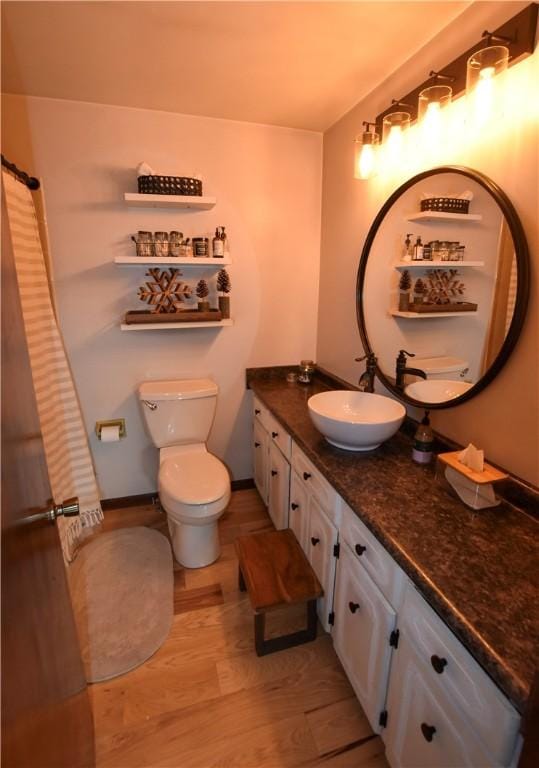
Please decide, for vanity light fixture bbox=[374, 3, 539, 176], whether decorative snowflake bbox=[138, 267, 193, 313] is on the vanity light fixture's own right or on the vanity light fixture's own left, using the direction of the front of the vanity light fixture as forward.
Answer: on the vanity light fixture's own right

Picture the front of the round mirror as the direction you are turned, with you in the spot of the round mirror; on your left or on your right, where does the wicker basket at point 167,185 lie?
on your right

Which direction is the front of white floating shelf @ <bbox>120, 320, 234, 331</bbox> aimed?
toward the camera

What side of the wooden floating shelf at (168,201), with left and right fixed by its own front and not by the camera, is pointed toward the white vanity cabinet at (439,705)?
front

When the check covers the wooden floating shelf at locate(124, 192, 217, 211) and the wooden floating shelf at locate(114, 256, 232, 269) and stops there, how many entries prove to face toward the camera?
2

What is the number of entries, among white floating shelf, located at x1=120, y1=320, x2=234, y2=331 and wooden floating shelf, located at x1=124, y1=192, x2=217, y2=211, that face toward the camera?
2

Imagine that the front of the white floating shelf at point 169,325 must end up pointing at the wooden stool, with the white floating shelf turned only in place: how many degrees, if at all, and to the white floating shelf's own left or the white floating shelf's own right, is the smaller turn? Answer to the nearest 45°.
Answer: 0° — it already faces it

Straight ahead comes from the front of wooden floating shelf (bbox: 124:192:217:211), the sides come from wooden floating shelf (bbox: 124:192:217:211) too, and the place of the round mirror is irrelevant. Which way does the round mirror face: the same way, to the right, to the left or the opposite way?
to the right

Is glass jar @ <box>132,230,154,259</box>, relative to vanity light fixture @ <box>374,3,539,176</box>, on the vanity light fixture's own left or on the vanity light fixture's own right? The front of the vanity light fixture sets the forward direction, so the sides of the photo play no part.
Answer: on the vanity light fixture's own right

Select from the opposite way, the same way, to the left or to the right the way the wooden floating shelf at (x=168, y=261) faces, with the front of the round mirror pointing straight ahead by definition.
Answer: to the left

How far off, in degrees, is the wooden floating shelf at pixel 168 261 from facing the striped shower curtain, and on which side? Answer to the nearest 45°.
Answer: approximately 45° to its right

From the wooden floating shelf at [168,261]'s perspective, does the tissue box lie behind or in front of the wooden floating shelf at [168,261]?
in front

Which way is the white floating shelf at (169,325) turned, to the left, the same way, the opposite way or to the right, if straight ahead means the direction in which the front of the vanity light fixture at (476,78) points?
to the left

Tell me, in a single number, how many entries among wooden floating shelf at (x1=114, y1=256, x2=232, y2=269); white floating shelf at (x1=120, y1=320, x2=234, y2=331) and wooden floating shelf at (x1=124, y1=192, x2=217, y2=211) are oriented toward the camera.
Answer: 3

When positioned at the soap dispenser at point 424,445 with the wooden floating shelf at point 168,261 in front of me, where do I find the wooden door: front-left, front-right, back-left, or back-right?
front-left
